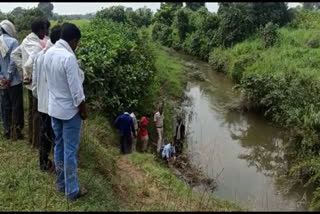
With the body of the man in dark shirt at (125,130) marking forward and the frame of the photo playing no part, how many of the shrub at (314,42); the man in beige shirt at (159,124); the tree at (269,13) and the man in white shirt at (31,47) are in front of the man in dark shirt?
3

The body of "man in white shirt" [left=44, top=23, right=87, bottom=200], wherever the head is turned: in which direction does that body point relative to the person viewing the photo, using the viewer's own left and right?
facing away from the viewer and to the right of the viewer

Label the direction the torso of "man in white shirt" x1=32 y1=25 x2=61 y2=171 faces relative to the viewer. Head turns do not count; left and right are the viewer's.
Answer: facing away from the viewer and to the right of the viewer

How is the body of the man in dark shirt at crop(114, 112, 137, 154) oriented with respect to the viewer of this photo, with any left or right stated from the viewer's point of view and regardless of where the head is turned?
facing away from the viewer and to the right of the viewer

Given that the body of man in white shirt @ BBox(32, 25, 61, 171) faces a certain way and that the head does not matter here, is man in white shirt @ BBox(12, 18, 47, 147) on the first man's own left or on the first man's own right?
on the first man's own left

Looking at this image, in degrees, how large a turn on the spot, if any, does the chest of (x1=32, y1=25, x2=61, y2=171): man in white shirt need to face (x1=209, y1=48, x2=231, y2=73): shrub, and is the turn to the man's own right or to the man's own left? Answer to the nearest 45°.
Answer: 0° — they already face it

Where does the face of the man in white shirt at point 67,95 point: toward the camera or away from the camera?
away from the camera

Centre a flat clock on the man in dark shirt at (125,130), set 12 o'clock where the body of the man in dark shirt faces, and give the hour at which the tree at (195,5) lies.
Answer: The tree is roughly at 11 o'clock from the man in dark shirt.
